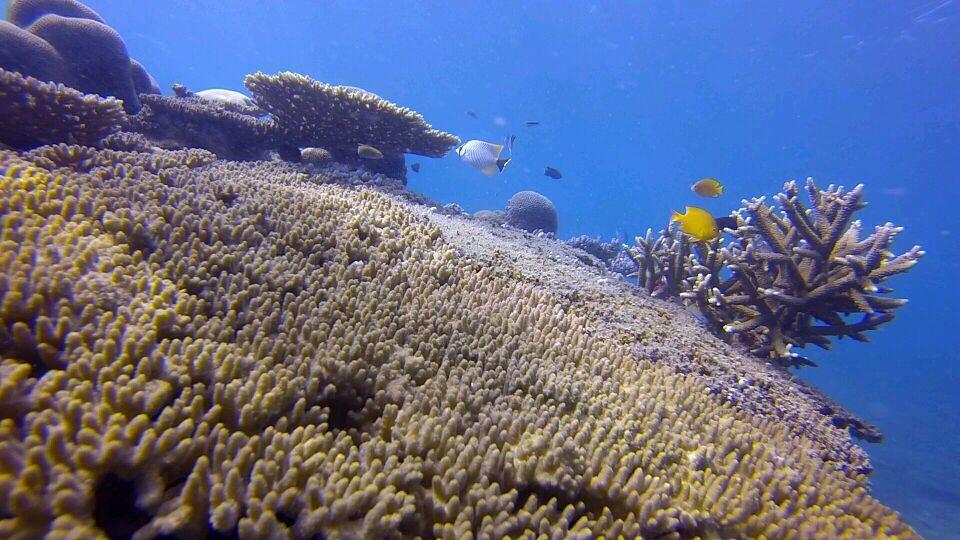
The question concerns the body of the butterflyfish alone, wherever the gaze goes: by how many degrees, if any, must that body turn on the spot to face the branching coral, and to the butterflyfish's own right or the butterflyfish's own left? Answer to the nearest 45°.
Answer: approximately 135° to the butterflyfish's own left

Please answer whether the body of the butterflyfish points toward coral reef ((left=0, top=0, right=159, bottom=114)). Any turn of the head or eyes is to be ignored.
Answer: yes

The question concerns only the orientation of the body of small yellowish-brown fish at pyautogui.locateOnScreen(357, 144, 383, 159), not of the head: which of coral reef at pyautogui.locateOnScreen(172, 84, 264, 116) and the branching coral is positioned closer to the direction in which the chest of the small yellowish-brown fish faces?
the coral reef

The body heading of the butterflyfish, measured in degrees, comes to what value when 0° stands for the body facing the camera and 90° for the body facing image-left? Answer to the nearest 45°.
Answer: approximately 90°
